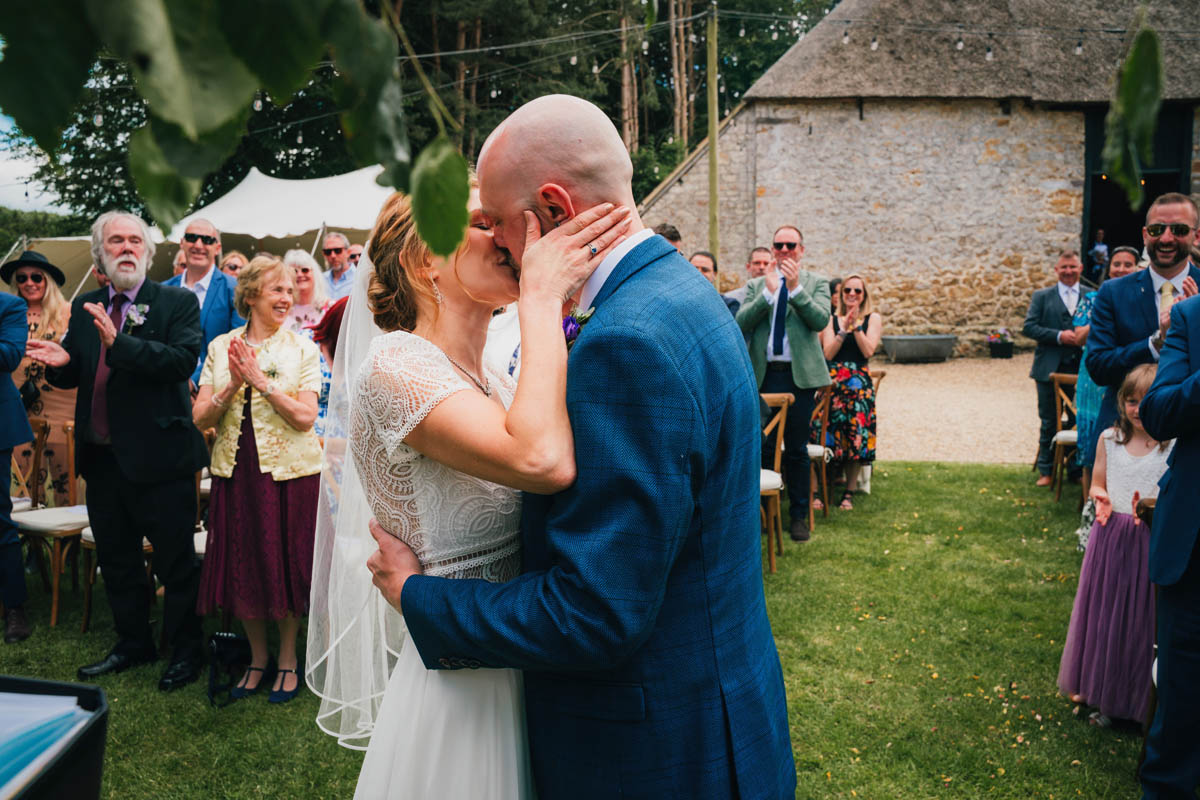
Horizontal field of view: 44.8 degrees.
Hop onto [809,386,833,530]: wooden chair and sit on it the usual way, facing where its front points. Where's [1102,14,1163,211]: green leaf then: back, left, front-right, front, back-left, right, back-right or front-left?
front-left

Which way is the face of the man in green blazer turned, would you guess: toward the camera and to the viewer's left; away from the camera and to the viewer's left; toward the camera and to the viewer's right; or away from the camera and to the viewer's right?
toward the camera and to the viewer's left

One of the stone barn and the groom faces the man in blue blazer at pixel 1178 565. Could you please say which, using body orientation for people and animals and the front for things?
the stone barn

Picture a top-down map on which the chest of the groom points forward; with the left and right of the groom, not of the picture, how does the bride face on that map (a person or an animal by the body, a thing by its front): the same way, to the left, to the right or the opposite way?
the opposite way

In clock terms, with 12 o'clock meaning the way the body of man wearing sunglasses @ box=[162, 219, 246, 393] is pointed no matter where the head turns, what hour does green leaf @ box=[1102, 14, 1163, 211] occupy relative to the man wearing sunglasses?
The green leaf is roughly at 12 o'clock from the man wearing sunglasses.

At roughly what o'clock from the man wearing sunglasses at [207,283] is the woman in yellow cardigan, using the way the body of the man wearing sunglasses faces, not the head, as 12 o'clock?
The woman in yellow cardigan is roughly at 12 o'clock from the man wearing sunglasses.

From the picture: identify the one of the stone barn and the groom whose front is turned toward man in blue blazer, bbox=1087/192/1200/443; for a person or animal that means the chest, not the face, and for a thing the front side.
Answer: the stone barn

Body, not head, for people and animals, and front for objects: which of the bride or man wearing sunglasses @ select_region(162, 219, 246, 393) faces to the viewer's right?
the bride

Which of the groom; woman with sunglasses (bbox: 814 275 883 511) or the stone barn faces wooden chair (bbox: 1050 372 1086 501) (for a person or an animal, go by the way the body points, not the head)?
the stone barn

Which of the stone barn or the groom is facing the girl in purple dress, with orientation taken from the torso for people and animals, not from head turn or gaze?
the stone barn

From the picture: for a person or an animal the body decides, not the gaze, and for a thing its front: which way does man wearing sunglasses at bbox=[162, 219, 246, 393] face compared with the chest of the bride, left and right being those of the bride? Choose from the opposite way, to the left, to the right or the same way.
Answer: to the right

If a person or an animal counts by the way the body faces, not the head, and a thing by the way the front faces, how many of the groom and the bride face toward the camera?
0

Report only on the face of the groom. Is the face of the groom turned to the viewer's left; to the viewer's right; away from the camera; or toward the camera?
to the viewer's left

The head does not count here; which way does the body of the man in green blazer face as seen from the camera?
toward the camera

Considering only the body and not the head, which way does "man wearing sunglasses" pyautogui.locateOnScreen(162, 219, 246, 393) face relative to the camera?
toward the camera

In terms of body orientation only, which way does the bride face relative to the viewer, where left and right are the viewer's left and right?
facing to the right of the viewer
